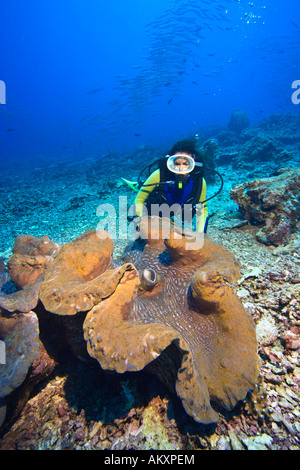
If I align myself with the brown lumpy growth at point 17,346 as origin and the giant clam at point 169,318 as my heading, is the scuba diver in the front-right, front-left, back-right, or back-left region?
front-left

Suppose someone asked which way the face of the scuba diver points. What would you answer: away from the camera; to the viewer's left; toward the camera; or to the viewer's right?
toward the camera

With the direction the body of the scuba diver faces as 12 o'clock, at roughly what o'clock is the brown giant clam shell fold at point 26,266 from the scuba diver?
The brown giant clam shell fold is roughly at 1 o'clock from the scuba diver.

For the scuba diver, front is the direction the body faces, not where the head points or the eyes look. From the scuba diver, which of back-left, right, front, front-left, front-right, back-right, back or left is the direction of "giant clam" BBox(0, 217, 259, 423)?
front

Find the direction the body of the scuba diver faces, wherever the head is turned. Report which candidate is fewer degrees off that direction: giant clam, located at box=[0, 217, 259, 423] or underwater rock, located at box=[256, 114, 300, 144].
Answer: the giant clam

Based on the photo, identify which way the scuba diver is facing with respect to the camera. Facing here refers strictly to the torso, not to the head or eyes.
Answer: toward the camera

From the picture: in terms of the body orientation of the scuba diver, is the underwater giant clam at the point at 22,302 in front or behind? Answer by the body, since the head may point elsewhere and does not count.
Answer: in front

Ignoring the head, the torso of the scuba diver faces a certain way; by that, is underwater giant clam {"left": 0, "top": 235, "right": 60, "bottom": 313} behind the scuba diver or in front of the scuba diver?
in front

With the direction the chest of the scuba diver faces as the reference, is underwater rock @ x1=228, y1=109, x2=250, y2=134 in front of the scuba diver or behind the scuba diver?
behind

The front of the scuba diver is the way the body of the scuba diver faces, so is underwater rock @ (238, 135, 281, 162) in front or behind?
behind

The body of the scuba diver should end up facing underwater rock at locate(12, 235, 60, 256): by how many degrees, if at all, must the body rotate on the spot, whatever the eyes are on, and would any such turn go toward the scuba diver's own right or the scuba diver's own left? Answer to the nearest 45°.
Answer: approximately 45° to the scuba diver's own right

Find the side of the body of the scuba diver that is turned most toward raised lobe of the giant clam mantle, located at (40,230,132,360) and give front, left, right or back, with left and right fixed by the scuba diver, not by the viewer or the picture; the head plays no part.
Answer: front

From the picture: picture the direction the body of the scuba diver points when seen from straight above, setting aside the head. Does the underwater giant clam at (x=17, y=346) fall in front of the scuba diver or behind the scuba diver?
in front
